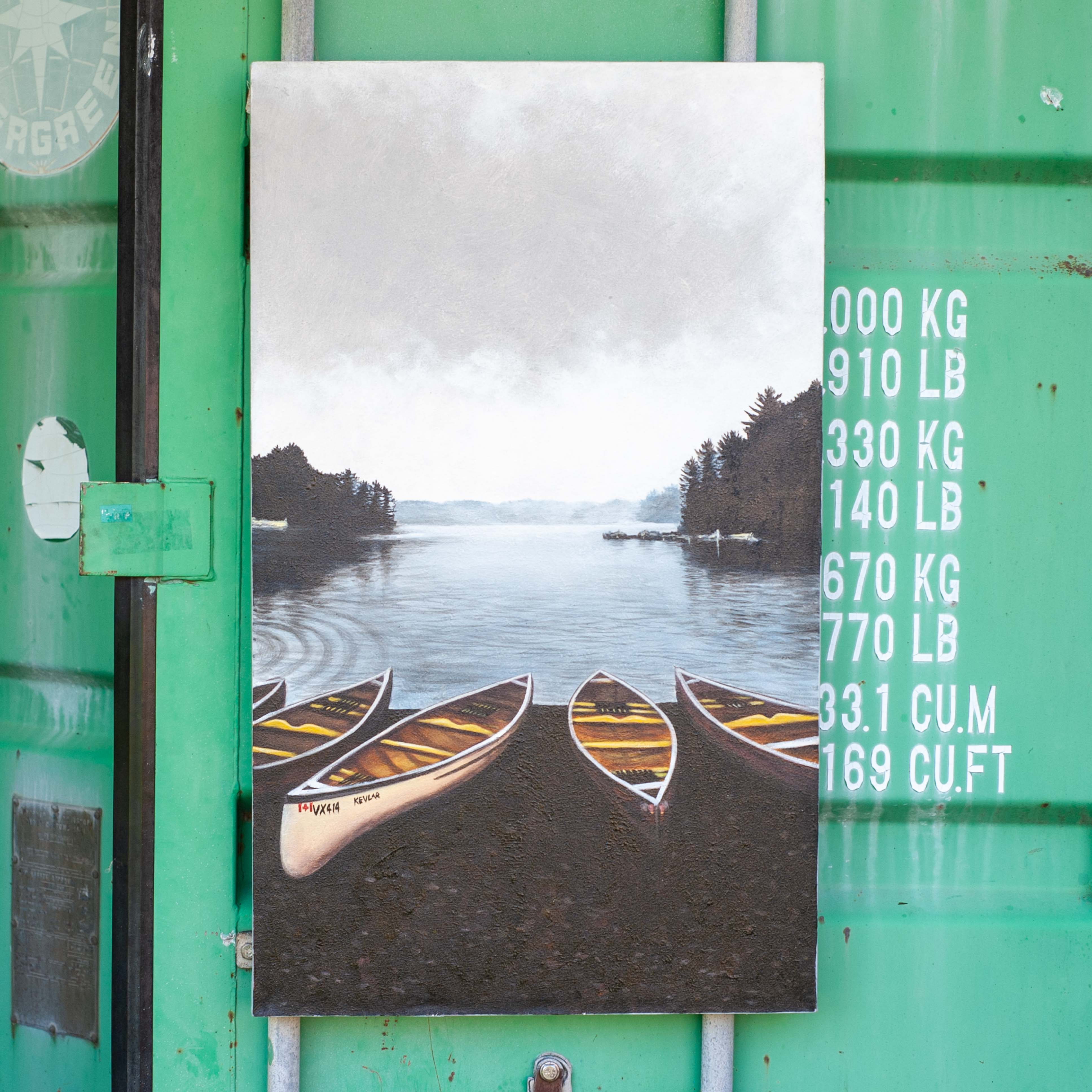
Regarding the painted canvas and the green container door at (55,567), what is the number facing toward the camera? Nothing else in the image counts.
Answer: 2

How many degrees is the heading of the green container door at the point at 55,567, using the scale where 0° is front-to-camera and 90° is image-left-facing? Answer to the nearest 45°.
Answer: approximately 0°

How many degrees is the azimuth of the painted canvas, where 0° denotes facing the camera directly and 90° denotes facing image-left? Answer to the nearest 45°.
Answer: approximately 0°
